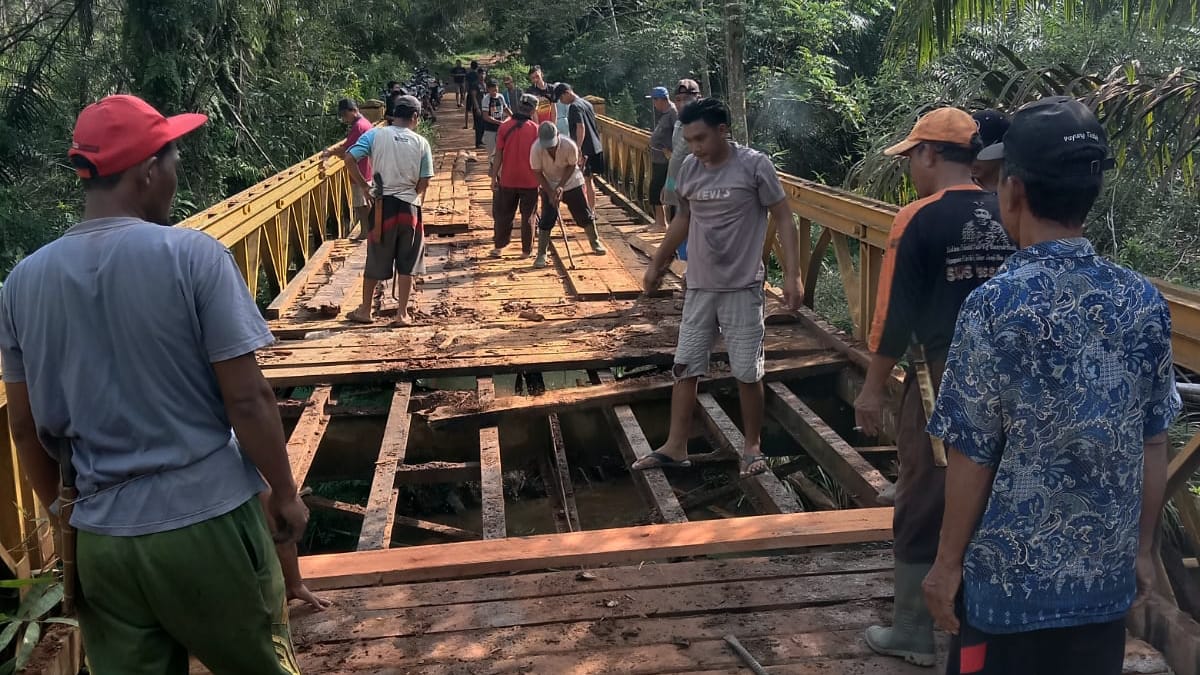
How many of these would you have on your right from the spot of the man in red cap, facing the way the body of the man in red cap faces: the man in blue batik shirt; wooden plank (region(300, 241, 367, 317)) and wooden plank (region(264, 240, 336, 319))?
1

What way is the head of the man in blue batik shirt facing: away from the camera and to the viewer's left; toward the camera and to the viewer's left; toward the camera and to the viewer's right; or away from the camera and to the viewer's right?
away from the camera and to the viewer's left

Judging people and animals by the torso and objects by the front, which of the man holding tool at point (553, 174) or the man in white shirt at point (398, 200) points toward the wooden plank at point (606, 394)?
the man holding tool

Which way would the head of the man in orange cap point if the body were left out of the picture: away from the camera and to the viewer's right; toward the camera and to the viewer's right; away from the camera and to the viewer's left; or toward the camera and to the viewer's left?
away from the camera and to the viewer's left

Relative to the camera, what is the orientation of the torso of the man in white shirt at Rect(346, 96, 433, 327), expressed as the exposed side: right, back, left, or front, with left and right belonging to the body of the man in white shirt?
back

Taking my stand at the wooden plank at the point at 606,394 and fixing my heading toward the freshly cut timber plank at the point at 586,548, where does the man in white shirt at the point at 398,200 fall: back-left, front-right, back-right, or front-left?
back-right

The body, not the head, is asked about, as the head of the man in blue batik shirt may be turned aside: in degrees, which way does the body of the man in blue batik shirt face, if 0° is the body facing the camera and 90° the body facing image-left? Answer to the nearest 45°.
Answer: approximately 135°

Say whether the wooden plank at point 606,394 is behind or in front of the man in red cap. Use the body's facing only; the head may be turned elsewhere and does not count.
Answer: in front

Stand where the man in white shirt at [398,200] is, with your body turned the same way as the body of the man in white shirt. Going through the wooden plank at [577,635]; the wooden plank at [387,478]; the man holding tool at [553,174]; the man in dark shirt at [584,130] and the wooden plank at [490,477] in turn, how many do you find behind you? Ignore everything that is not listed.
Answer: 3

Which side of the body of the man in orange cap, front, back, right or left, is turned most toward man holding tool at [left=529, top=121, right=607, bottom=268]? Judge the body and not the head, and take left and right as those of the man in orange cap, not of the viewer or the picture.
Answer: front

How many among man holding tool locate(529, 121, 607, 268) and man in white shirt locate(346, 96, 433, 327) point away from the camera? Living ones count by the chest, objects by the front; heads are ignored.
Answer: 1

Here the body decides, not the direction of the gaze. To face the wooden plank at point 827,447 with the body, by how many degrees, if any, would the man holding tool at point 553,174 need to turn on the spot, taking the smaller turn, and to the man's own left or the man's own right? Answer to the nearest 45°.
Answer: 0° — they already face it

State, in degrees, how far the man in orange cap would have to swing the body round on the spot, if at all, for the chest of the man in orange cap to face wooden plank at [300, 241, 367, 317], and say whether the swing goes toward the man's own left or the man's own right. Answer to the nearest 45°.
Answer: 0° — they already face it

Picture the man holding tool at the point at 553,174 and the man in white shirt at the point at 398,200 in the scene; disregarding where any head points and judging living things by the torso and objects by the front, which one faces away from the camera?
the man in white shirt

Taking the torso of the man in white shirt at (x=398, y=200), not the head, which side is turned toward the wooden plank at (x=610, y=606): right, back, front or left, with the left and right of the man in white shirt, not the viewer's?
back
